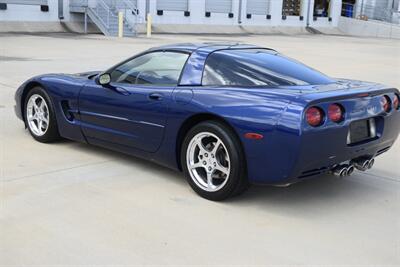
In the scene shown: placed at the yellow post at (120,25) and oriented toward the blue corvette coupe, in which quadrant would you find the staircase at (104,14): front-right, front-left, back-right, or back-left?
back-right

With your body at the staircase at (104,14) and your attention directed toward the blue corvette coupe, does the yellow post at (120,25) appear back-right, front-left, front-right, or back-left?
front-left

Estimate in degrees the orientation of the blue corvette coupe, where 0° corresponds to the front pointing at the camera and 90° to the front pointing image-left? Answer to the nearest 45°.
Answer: approximately 135°

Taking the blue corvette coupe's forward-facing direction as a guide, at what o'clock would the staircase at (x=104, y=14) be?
The staircase is roughly at 1 o'clock from the blue corvette coupe.

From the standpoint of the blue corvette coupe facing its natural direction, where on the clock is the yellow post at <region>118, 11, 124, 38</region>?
The yellow post is roughly at 1 o'clock from the blue corvette coupe.
